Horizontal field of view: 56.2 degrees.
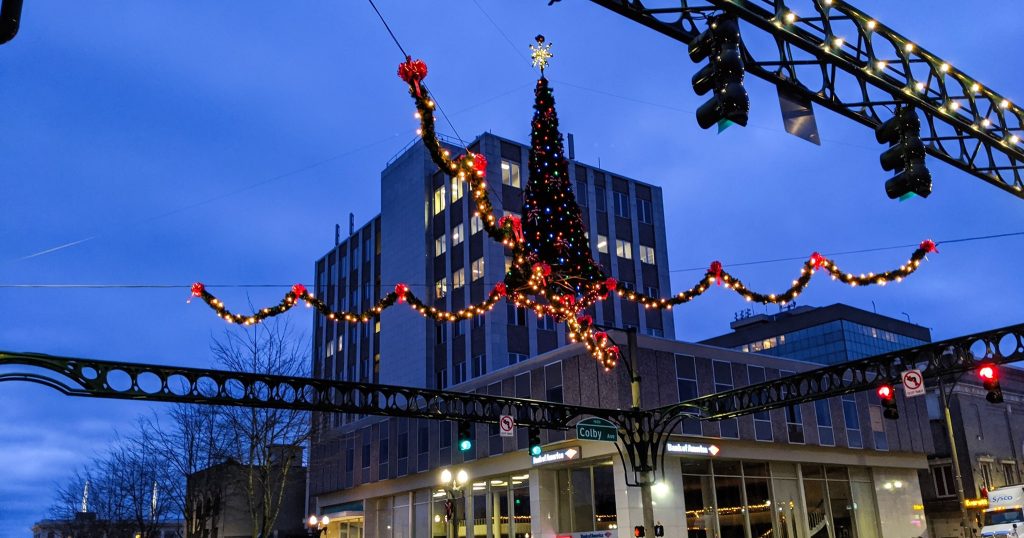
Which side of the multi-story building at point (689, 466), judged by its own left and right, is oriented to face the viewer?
front

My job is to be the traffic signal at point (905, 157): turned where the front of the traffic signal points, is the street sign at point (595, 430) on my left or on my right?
on my right

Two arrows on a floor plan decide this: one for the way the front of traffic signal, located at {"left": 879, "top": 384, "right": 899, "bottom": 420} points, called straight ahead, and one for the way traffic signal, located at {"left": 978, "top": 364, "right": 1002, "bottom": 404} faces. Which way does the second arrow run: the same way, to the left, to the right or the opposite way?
the same way

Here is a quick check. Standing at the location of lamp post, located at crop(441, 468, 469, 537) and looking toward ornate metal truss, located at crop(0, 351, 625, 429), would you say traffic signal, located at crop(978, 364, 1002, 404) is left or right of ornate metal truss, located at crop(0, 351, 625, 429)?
left

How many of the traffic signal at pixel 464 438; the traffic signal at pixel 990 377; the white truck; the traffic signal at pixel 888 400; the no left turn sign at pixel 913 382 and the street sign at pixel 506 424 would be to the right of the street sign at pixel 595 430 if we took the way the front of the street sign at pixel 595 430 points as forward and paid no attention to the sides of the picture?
2

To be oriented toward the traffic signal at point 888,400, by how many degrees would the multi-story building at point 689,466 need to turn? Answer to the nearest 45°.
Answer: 0° — it already faces it

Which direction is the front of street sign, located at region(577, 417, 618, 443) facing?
toward the camera

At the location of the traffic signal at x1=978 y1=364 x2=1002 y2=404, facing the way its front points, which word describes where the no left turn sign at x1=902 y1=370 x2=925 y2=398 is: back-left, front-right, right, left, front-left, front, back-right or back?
front-right

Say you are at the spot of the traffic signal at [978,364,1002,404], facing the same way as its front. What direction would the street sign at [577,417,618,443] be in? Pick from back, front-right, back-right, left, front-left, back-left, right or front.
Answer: front-right

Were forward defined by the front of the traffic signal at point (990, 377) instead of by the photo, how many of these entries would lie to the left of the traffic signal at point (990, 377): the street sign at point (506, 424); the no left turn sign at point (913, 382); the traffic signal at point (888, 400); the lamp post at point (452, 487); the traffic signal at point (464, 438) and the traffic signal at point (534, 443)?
0

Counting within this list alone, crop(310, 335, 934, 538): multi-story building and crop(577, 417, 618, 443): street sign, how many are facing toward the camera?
2

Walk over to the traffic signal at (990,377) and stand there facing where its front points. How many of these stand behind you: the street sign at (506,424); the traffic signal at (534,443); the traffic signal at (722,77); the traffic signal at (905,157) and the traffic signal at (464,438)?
0

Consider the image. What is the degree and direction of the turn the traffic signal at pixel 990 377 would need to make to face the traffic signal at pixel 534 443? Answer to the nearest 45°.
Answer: approximately 45° to its right

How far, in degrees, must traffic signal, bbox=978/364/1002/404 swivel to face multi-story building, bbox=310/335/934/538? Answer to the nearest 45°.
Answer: approximately 90° to its right

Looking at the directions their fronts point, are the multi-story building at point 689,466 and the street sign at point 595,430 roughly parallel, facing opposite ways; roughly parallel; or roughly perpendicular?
roughly parallel

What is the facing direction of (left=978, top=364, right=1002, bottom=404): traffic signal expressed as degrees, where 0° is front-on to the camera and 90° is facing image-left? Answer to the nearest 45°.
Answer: approximately 45°

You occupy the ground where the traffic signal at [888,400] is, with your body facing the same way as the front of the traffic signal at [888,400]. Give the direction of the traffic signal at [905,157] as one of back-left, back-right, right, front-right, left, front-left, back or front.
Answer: front-left
